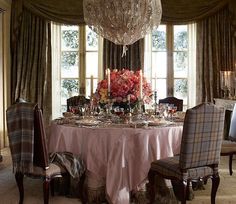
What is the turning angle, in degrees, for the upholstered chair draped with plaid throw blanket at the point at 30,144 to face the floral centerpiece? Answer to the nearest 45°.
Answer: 0° — it already faces it

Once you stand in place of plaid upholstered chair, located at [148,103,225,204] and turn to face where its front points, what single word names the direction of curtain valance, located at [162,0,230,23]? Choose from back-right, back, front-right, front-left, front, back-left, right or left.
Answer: front-right

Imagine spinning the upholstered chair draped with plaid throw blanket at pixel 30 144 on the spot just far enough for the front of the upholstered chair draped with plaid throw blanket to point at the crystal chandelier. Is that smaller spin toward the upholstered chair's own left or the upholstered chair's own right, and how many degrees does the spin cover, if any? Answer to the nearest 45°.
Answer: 0° — it already faces it

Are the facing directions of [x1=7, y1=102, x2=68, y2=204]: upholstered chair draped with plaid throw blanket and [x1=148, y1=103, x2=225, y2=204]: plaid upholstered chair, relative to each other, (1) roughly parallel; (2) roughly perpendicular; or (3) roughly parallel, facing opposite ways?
roughly perpendicular

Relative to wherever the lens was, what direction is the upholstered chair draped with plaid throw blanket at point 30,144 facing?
facing away from the viewer and to the right of the viewer

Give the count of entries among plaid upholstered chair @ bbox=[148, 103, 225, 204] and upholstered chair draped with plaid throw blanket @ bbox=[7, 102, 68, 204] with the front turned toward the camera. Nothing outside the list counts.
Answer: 0

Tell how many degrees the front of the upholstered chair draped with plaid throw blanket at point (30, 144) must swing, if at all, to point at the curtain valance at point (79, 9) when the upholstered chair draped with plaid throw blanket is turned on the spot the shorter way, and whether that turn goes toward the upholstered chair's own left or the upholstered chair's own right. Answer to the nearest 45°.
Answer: approximately 45° to the upholstered chair's own left

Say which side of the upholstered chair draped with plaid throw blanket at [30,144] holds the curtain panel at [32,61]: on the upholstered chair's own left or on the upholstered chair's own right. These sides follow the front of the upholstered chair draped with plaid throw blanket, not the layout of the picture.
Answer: on the upholstered chair's own left

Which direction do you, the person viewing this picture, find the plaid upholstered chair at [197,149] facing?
facing away from the viewer and to the left of the viewer

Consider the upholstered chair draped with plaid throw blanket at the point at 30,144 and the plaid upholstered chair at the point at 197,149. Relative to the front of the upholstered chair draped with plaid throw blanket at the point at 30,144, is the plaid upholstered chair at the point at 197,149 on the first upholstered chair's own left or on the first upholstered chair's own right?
on the first upholstered chair's own right

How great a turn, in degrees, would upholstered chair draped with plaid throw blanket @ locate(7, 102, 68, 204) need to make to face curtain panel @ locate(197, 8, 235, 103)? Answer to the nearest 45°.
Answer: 0° — it already faces it
